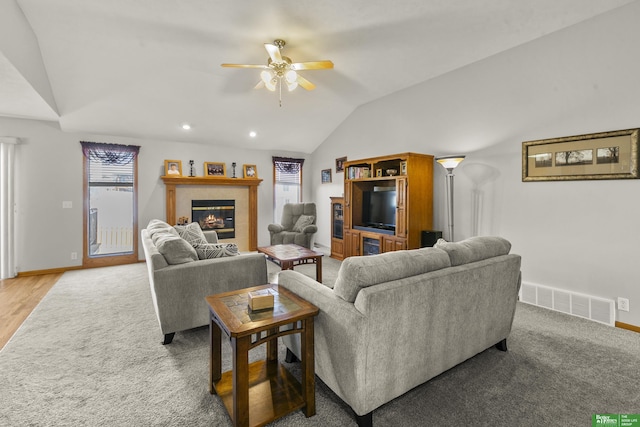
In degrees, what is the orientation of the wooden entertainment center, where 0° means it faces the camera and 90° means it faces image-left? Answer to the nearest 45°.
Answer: approximately 45°

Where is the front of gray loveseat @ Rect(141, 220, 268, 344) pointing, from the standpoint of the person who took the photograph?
facing to the right of the viewer

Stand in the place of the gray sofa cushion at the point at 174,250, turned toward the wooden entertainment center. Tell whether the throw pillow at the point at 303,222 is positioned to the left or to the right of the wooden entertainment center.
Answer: left

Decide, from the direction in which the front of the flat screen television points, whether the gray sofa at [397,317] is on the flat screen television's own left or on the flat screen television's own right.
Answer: on the flat screen television's own left

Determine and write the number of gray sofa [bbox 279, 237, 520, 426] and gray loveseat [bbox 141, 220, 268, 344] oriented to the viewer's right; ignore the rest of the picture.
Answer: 1

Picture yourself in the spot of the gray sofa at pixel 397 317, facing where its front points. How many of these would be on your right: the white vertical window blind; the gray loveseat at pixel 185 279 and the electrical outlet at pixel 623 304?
1

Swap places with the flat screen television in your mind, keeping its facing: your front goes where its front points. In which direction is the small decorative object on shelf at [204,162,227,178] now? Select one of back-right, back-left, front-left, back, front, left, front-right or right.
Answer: front-right

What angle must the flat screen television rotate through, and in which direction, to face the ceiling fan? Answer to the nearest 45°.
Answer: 0° — it already faces it

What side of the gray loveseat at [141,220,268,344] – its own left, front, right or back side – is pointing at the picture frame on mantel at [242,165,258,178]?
left

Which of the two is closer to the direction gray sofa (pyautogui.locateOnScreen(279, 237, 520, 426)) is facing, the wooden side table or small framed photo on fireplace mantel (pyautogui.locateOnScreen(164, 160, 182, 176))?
the small framed photo on fireplace mantel

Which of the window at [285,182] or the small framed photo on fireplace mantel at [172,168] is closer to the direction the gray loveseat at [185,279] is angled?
the window

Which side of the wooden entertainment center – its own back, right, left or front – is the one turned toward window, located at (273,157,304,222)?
right

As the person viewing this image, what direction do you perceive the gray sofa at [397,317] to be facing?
facing away from the viewer and to the left of the viewer

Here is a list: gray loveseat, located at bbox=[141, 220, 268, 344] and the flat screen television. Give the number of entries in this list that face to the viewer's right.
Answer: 1

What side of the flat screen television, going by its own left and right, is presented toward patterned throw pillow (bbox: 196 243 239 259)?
front

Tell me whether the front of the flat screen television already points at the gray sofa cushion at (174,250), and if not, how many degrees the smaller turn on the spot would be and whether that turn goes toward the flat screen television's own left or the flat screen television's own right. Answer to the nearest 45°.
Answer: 0° — it already faces it
